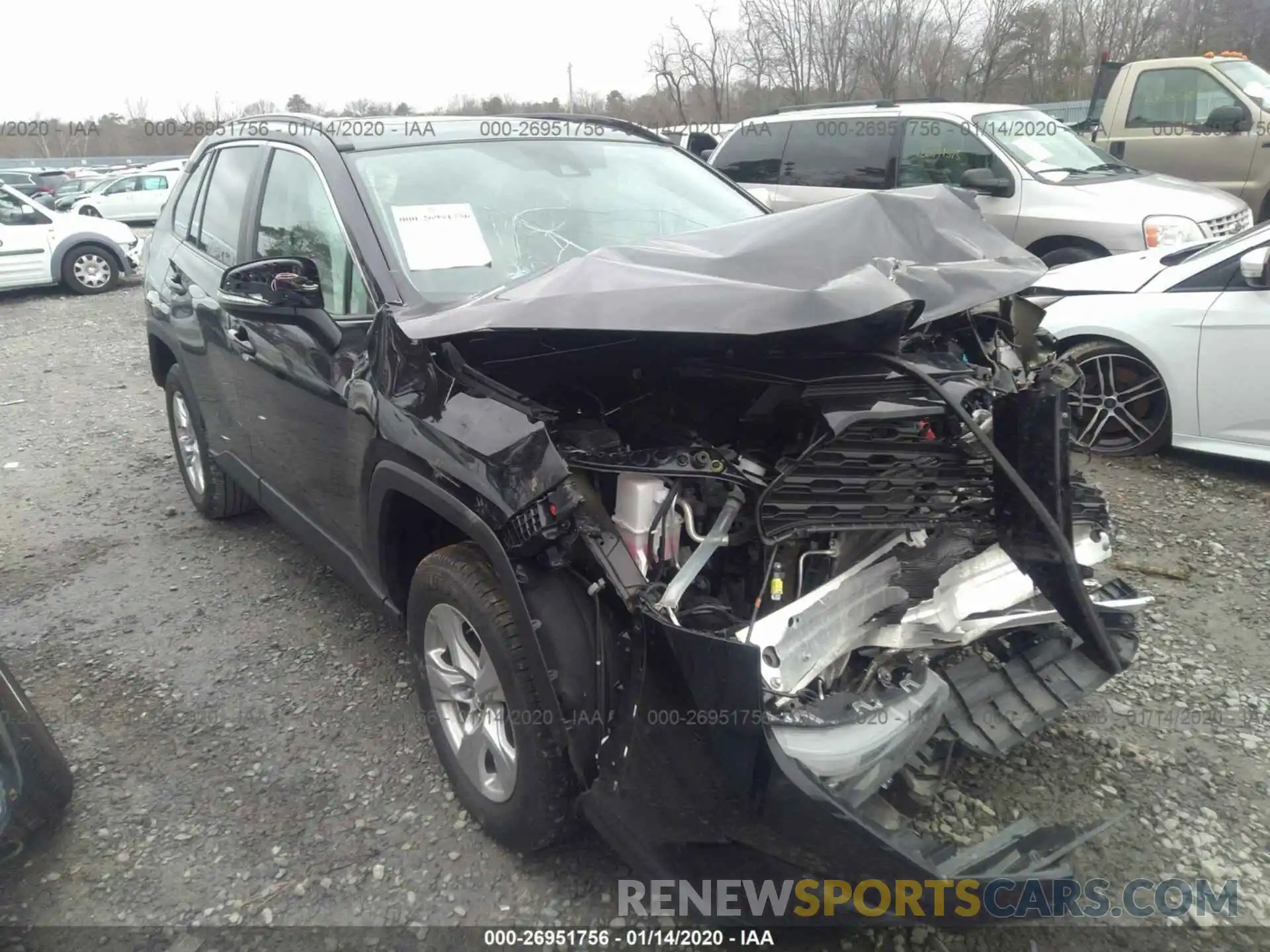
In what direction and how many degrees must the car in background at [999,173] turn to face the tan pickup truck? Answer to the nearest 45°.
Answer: approximately 90° to its left

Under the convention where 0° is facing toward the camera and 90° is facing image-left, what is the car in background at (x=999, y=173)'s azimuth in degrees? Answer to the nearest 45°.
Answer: approximately 315°

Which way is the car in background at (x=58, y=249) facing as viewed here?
to the viewer's right

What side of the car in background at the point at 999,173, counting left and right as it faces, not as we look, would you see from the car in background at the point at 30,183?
back

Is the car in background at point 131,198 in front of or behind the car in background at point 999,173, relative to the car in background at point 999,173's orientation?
behind

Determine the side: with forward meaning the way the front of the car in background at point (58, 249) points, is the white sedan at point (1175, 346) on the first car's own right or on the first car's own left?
on the first car's own right

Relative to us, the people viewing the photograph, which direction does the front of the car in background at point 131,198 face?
facing to the left of the viewer

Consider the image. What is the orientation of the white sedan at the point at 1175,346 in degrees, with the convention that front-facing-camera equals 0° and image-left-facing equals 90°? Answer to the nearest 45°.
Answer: approximately 90°

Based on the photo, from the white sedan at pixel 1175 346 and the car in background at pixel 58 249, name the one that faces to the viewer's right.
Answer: the car in background

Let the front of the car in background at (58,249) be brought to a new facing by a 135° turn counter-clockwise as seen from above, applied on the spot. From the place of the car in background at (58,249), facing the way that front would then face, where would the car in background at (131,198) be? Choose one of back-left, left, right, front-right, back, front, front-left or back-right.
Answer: front-right
